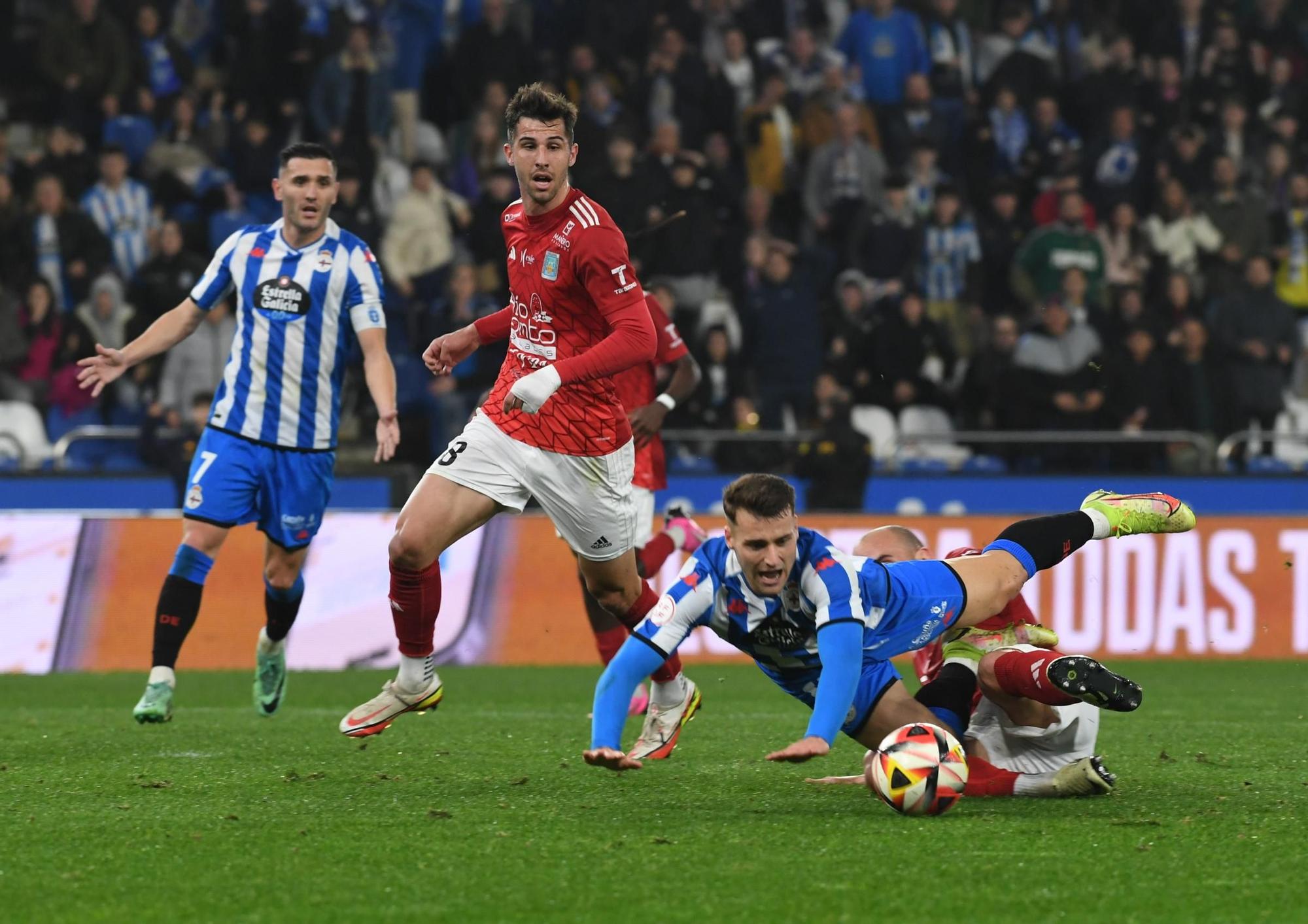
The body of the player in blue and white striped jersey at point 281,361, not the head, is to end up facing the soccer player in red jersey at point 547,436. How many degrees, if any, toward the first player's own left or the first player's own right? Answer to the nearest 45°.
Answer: approximately 45° to the first player's own left

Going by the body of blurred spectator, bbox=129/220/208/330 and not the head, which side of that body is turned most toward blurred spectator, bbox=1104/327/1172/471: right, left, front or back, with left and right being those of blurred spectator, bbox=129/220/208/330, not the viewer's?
left

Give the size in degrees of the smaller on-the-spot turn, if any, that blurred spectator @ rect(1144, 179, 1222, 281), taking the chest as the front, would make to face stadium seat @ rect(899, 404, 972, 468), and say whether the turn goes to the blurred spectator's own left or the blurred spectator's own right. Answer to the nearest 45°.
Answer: approximately 45° to the blurred spectator's own right

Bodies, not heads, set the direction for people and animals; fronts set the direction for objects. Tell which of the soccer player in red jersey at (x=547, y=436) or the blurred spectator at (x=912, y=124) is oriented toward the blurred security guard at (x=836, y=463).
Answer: the blurred spectator at (x=912, y=124)

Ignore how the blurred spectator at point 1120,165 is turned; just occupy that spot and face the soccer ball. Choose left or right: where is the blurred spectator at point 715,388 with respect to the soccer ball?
right
